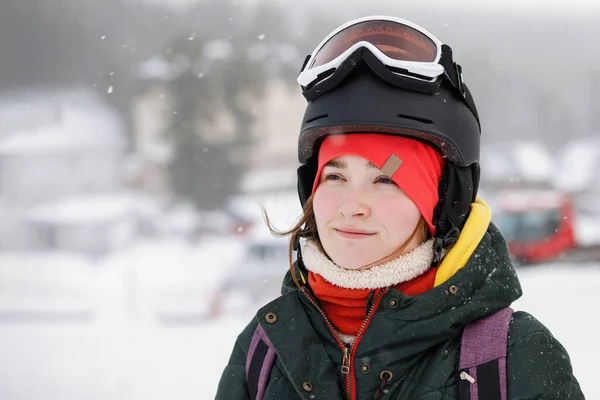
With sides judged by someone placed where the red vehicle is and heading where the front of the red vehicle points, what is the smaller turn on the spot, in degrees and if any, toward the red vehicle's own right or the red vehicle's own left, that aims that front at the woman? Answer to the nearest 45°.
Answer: approximately 45° to the red vehicle's own left

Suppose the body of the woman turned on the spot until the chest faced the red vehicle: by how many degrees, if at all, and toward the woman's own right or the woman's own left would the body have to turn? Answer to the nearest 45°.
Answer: approximately 135° to the woman's own right

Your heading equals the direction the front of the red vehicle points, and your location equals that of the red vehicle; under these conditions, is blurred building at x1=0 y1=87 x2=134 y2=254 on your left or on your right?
on your right

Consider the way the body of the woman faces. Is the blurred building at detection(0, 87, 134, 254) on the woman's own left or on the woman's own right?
on the woman's own right

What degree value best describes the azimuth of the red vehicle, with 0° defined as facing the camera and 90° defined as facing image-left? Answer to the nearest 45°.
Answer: approximately 45°

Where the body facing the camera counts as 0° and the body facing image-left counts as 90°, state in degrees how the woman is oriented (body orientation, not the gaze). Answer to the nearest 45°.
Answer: approximately 45°
